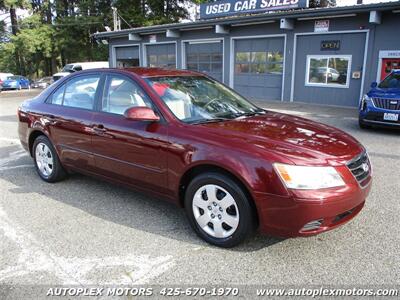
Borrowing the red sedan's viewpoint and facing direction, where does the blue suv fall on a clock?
The blue suv is roughly at 9 o'clock from the red sedan.

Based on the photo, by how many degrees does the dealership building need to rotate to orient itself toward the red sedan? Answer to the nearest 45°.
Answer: approximately 45° to its left

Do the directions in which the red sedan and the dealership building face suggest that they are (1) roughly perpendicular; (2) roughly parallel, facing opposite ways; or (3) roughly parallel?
roughly perpendicular

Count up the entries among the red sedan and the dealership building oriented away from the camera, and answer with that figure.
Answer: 0

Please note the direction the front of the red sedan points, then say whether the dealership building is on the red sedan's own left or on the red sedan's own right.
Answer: on the red sedan's own left

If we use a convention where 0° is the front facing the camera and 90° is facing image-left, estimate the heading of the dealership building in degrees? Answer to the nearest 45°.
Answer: approximately 45°

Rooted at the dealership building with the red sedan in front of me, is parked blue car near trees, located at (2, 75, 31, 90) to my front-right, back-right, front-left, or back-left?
back-right

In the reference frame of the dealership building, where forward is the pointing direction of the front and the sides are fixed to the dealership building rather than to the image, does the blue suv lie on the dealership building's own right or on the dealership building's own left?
on the dealership building's own left

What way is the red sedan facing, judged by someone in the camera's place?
facing the viewer and to the right of the viewer
